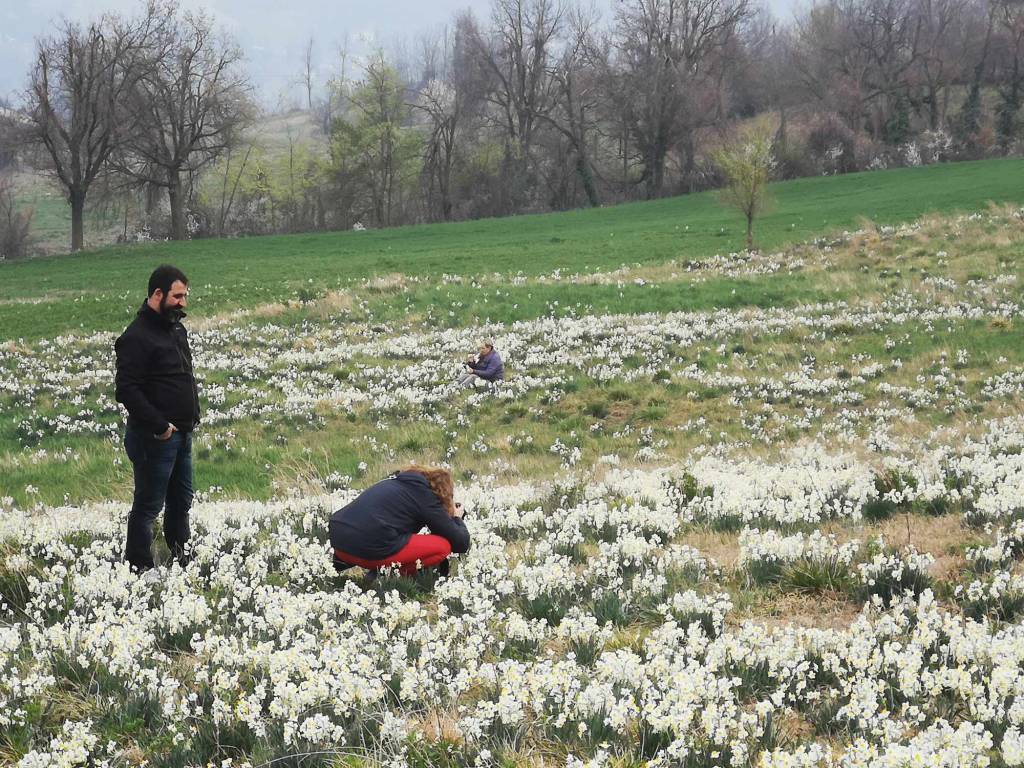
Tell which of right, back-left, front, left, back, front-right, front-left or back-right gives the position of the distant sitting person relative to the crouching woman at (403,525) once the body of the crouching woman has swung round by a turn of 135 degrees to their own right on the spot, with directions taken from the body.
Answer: back-right

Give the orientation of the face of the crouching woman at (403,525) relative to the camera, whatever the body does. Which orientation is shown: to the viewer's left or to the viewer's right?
to the viewer's right

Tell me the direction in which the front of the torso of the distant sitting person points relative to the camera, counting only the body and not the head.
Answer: to the viewer's left

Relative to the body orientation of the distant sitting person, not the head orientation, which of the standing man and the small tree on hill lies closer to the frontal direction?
the standing man

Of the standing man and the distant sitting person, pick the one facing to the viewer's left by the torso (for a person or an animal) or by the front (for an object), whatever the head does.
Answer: the distant sitting person

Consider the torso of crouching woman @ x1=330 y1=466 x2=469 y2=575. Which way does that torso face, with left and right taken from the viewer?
facing to the right of the viewer

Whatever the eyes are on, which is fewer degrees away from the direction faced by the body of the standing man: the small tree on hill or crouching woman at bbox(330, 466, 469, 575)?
the crouching woman

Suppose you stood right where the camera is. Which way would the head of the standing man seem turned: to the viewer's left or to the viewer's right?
to the viewer's right

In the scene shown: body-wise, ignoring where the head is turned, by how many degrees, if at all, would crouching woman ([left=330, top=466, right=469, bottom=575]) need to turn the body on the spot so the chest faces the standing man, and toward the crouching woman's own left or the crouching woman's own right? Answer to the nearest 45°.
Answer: approximately 180°
